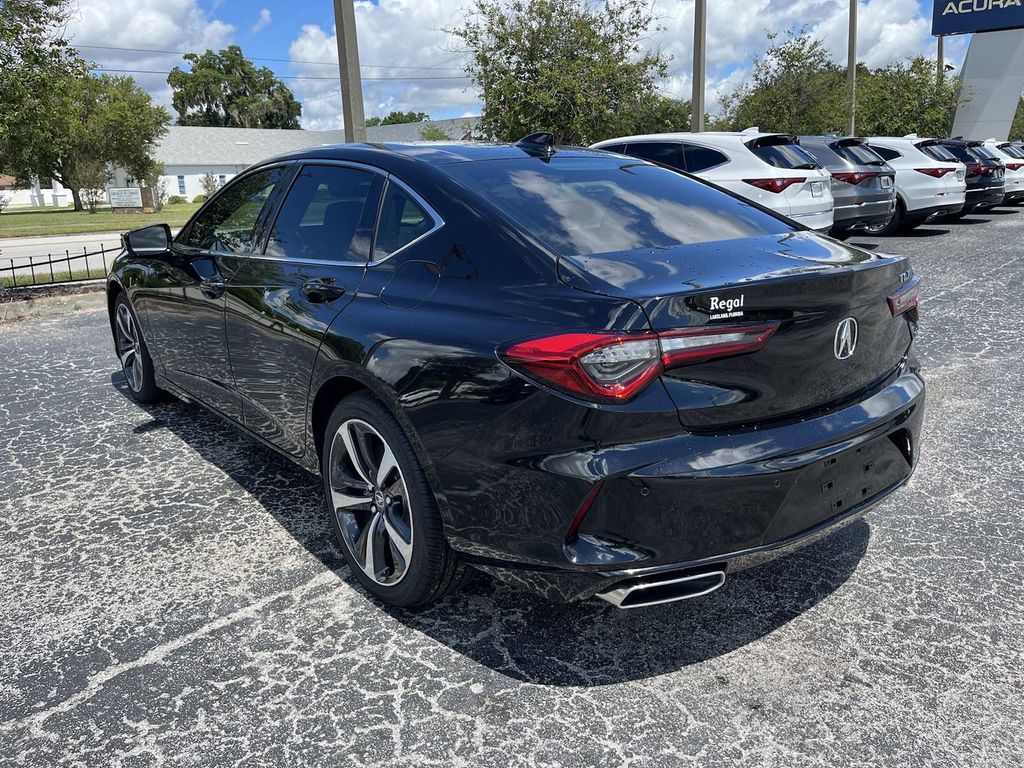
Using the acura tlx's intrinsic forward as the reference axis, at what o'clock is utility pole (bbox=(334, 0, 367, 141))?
The utility pole is roughly at 1 o'clock from the acura tlx.

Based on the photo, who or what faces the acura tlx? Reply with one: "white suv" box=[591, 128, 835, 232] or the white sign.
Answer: the white sign

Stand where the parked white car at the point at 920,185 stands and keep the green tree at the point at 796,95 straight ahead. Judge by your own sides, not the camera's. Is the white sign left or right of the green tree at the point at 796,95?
left

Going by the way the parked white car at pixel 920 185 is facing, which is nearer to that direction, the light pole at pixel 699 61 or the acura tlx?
the light pole

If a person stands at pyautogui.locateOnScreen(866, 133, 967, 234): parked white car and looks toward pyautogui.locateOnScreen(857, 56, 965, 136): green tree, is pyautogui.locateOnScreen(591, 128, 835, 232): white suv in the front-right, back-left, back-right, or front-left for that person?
back-left

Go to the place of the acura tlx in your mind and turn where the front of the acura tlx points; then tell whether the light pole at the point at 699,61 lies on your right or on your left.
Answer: on your right

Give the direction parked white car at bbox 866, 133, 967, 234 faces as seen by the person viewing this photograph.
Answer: facing away from the viewer and to the left of the viewer

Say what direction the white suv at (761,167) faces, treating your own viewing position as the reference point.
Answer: facing away from the viewer and to the left of the viewer

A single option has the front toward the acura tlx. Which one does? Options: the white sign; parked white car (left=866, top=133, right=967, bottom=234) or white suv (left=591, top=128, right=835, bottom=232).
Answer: the white sign

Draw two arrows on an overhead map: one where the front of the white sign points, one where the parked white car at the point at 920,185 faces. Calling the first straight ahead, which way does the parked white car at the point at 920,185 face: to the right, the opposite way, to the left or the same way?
the opposite way

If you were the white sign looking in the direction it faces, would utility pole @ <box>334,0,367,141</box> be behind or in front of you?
in front

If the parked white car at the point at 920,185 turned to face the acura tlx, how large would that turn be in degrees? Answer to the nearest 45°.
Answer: approximately 135° to its left

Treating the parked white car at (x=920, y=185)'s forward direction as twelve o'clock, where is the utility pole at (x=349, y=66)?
The utility pole is roughly at 9 o'clock from the parked white car.
